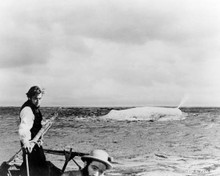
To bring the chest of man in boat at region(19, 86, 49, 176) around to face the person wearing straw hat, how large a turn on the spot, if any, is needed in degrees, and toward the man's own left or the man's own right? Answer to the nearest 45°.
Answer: approximately 45° to the man's own right

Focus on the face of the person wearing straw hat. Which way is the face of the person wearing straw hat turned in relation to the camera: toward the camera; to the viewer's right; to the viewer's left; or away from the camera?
toward the camera

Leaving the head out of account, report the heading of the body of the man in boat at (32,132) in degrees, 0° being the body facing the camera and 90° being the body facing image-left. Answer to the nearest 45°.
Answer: approximately 315°
